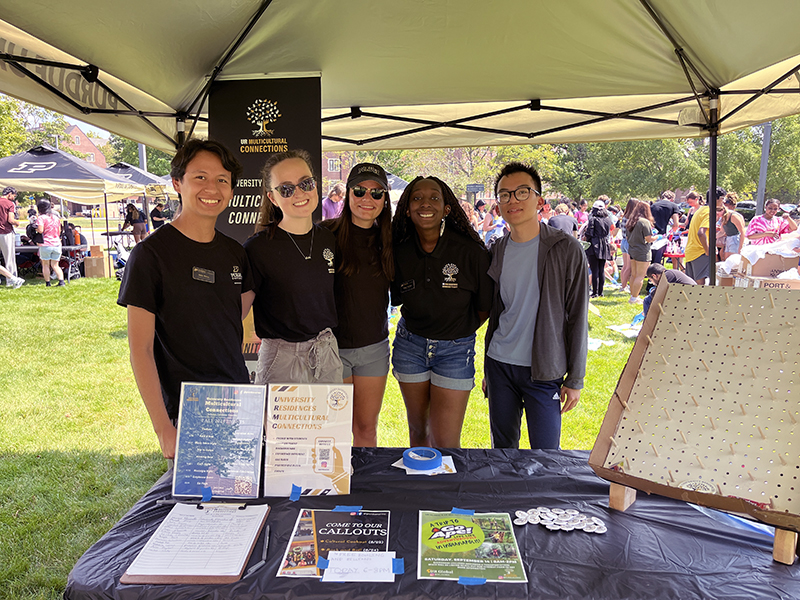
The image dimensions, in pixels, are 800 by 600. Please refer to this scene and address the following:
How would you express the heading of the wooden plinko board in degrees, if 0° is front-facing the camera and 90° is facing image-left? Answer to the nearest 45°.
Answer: approximately 45°

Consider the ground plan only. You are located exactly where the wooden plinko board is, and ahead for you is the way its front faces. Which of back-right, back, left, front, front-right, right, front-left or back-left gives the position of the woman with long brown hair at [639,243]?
back-right

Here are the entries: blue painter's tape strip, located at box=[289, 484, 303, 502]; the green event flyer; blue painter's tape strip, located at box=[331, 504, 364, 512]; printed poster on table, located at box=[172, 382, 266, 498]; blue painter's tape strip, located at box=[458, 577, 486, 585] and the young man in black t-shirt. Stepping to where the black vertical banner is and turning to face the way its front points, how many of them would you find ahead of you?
6

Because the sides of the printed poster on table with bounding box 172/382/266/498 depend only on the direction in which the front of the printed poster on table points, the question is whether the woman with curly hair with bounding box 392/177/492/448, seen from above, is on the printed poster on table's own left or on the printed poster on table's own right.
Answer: on the printed poster on table's own left

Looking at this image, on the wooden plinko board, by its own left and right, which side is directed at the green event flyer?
front

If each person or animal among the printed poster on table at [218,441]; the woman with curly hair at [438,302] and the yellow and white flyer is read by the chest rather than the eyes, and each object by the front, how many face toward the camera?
3

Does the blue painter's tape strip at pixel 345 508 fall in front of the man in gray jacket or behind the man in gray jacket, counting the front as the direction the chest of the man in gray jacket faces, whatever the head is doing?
in front

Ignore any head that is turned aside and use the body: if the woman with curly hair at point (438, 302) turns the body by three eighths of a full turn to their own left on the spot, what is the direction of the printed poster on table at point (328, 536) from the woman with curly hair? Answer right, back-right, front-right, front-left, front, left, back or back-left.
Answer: back-right

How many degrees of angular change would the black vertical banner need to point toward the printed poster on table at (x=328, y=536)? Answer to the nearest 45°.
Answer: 0° — it already faces it
